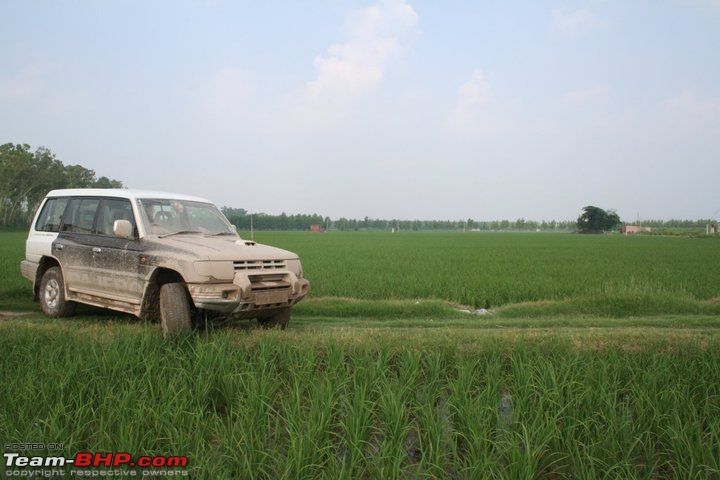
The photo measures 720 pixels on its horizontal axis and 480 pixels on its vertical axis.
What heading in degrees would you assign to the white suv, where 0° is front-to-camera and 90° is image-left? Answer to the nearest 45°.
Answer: approximately 315°
